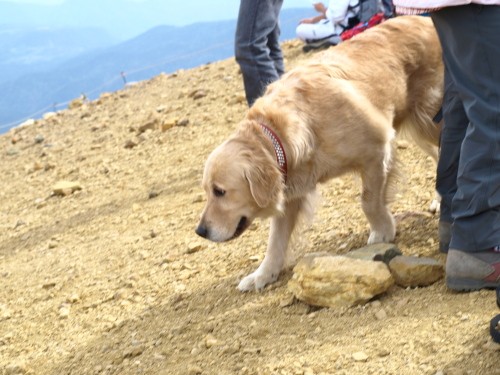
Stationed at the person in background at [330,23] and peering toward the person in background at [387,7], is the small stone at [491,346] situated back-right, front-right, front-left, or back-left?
front-right

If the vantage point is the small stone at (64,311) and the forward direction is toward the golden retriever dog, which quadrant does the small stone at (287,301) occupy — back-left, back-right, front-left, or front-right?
front-right

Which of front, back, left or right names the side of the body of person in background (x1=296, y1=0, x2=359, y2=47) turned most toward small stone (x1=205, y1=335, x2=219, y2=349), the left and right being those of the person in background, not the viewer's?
left

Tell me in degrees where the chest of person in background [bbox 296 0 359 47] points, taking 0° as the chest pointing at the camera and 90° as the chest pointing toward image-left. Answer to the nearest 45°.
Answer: approximately 90°

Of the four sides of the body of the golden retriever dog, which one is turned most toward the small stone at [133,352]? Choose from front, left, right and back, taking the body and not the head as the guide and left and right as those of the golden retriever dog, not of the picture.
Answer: front

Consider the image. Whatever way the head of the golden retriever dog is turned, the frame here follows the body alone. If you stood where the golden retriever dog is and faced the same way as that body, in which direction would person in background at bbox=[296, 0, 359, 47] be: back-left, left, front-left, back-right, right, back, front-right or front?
back-right

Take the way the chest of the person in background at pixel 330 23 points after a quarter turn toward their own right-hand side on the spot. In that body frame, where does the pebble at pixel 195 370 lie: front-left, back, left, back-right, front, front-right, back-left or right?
back

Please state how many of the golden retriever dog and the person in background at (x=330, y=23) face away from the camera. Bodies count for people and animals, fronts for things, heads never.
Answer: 0

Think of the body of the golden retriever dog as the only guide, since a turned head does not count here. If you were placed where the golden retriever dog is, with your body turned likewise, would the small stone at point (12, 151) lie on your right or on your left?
on your right

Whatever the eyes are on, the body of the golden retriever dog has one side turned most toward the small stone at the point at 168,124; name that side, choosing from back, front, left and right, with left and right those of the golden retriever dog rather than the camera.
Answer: right

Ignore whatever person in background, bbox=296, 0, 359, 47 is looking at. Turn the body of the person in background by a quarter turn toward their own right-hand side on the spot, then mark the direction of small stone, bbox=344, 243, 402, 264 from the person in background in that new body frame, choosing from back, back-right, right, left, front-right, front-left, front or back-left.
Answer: back

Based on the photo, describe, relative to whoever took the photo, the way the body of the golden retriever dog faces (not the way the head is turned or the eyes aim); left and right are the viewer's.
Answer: facing the viewer and to the left of the viewer

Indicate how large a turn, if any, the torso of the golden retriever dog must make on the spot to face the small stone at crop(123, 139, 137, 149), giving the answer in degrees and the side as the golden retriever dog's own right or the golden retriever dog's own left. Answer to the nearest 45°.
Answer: approximately 90° to the golden retriever dog's own right

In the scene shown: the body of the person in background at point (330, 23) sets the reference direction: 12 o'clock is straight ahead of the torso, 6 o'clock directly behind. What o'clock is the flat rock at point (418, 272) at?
The flat rock is roughly at 9 o'clock from the person in background.

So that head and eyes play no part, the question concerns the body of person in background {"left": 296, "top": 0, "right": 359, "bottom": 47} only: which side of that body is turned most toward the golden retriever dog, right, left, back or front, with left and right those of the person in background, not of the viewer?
left
